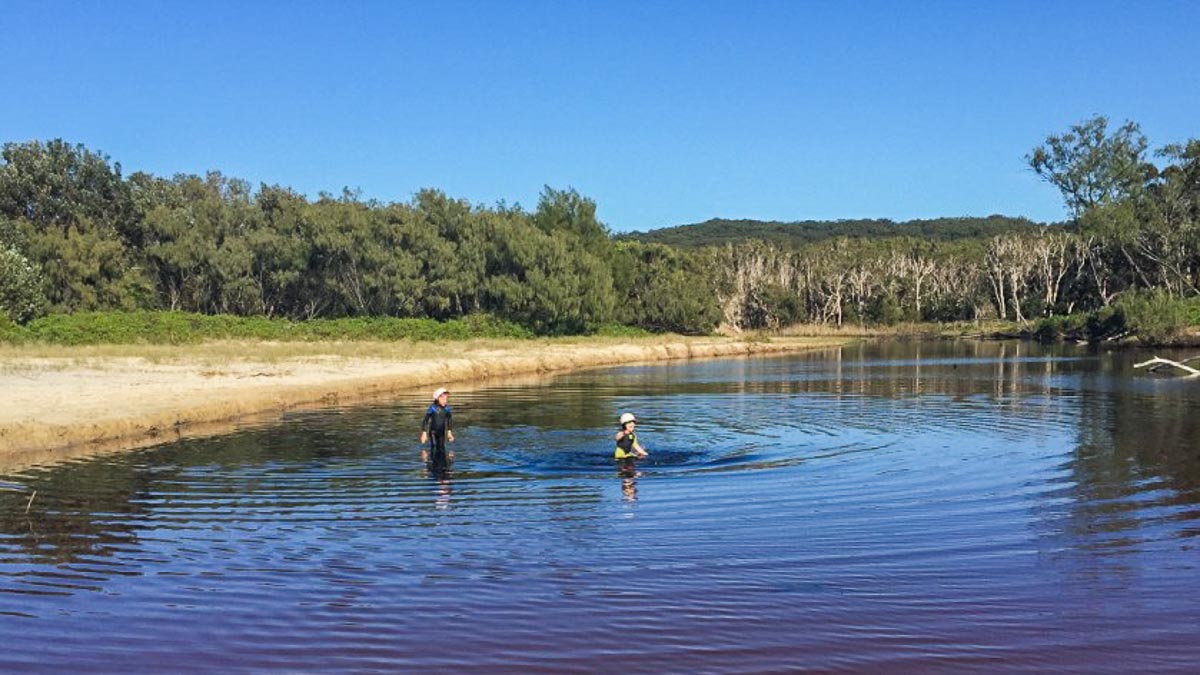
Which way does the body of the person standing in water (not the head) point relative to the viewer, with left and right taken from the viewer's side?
facing the viewer and to the right of the viewer

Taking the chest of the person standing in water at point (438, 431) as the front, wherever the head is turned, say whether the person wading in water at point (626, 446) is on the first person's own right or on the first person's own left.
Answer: on the first person's own left
